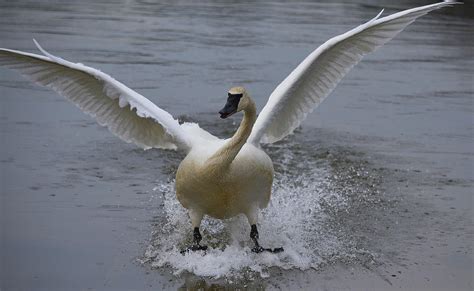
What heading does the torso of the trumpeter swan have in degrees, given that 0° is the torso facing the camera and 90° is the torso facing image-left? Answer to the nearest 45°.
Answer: approximately 0°
